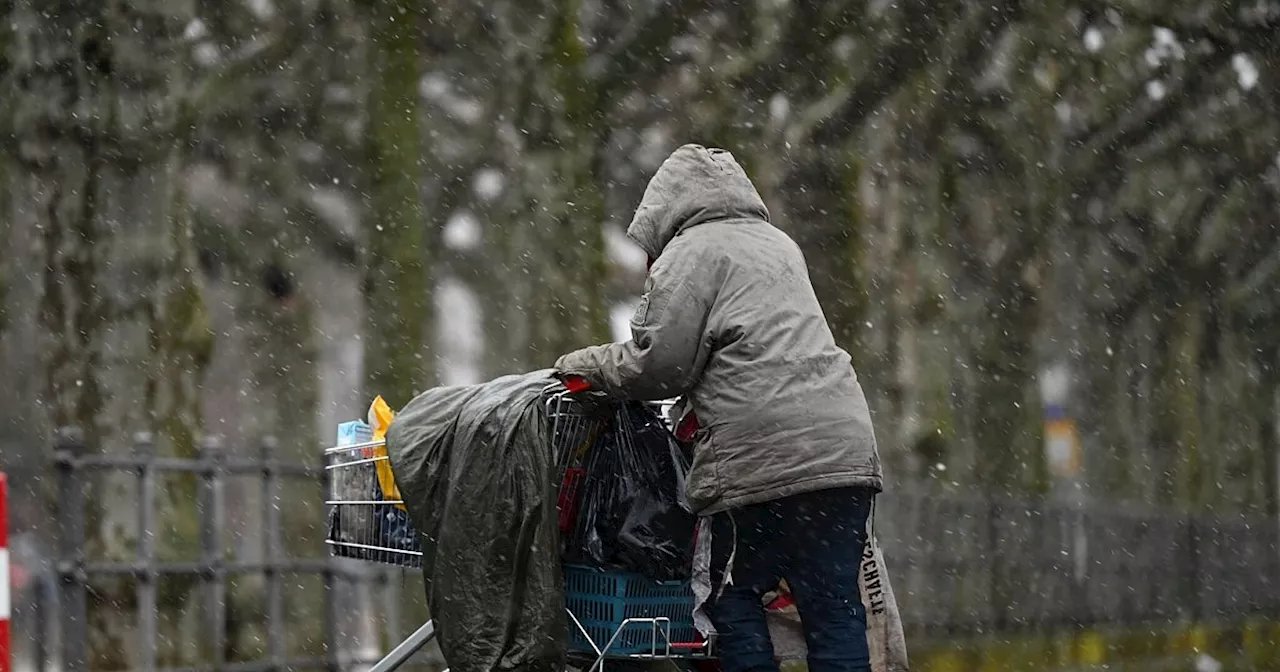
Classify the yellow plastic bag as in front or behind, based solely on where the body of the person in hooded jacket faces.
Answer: in front

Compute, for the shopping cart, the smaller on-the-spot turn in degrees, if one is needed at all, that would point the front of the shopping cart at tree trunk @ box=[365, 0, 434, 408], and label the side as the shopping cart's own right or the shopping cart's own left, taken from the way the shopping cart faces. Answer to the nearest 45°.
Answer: approximately 90° to the shopping cart's own right

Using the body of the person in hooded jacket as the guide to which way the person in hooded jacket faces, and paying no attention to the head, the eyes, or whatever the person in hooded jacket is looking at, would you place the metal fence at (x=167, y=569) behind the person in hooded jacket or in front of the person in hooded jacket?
in front

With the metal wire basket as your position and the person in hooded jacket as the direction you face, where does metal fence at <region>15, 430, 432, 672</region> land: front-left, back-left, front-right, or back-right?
back-left

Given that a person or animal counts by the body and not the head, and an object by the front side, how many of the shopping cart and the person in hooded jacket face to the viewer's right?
0

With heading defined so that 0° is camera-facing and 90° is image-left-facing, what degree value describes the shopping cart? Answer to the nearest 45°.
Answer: approximately 90°

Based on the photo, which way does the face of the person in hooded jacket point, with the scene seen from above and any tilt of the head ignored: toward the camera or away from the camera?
away from the camera

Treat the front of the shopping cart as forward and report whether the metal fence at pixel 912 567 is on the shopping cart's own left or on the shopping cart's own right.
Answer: on the shopping cart's own right

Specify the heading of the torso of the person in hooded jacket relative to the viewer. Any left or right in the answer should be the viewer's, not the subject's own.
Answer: facing away from the viewer and to the left of the viewer
